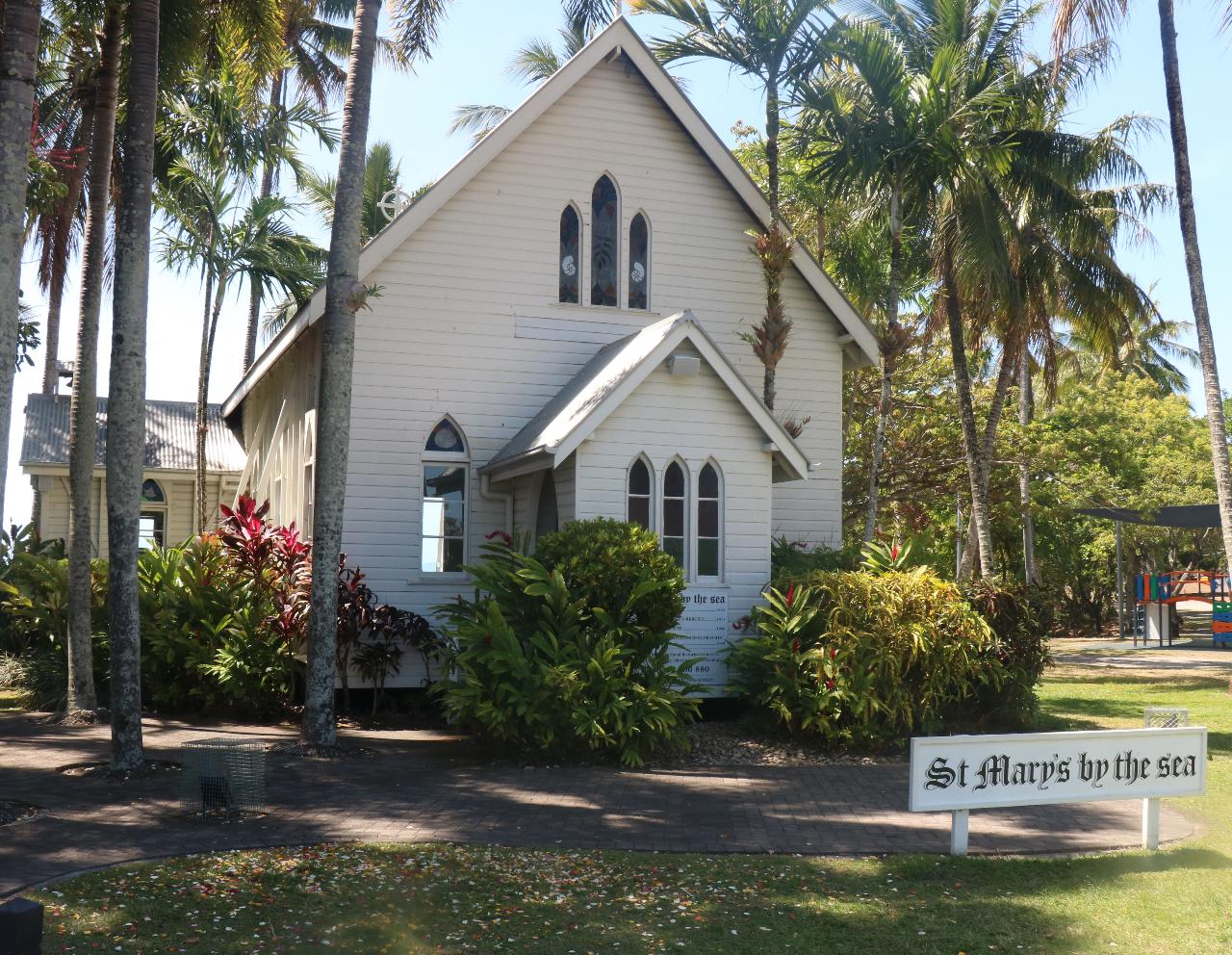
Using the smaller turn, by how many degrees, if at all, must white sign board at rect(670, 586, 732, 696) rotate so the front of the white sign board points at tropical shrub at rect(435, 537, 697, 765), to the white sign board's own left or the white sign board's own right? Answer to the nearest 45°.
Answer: approximately 45° to the white sign board's own right

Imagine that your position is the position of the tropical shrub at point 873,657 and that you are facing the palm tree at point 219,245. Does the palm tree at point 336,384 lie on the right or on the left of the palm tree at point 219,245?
left

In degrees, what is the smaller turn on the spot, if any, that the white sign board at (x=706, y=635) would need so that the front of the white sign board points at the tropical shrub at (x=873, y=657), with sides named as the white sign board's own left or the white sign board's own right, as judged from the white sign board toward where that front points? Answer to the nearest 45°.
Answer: approximately 45° to the white sign board's own left

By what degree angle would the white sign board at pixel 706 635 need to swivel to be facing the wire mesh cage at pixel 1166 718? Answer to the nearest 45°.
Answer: approximately 45° to its left

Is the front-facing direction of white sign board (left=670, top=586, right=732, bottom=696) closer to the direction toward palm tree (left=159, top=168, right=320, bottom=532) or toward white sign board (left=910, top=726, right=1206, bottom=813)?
the white sign board

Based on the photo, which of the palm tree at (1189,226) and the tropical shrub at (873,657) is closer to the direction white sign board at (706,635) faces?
the tropical shrub

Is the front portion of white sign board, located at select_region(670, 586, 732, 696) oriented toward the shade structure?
no

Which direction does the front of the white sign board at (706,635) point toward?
toward the camera

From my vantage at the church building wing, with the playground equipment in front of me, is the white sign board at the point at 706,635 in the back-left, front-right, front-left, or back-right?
front-right

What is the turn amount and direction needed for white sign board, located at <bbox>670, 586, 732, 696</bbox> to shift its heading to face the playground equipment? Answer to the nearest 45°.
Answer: approximately 135° to its left

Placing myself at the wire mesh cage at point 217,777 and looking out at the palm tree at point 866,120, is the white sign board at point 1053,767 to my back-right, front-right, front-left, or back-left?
front-right

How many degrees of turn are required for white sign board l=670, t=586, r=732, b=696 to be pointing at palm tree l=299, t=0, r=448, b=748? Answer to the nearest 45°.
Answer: approximately 45° to its right

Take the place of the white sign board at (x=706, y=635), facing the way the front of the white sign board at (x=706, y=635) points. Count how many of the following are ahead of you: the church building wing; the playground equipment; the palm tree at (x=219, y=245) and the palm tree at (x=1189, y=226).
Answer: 0
